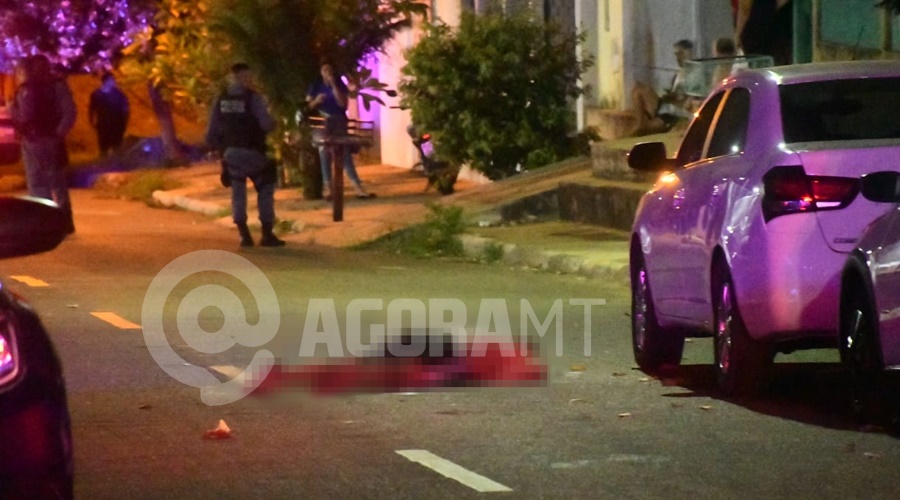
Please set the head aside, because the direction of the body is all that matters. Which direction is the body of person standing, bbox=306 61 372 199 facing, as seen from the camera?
toward the camera

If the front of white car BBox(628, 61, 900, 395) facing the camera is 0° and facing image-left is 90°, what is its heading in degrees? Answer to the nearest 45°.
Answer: approximately 135°

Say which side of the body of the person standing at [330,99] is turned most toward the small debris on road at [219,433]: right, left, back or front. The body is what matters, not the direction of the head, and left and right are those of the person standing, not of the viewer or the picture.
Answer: front

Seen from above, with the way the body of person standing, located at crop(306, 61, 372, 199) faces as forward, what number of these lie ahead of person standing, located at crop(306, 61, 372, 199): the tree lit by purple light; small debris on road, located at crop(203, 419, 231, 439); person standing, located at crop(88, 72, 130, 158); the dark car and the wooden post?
3

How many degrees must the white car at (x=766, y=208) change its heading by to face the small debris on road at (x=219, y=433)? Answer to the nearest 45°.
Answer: approximately 90° to its left

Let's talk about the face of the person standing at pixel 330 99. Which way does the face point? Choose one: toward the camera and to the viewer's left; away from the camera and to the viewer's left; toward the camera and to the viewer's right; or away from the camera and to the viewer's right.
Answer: toward the camera and to the viewer's left

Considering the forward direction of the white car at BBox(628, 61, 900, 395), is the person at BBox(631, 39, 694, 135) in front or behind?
in front

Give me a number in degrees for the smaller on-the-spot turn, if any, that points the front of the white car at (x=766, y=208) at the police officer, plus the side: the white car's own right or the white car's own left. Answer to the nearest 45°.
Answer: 0° — it already faces them

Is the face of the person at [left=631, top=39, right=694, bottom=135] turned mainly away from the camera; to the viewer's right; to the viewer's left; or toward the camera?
to the viewer's left
